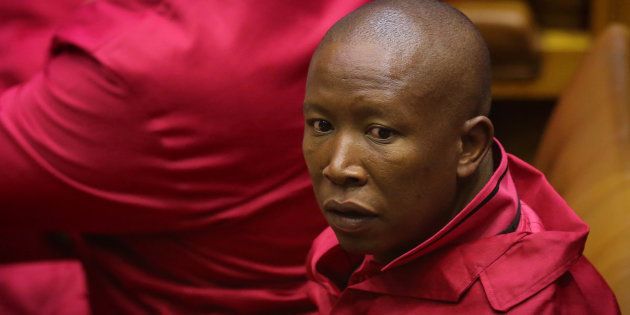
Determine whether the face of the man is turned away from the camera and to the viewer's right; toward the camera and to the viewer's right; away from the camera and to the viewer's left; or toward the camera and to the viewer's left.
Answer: toward the camera and to the viewer's left

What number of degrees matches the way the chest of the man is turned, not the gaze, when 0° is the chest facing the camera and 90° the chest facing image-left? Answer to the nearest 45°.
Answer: approximately 45°
